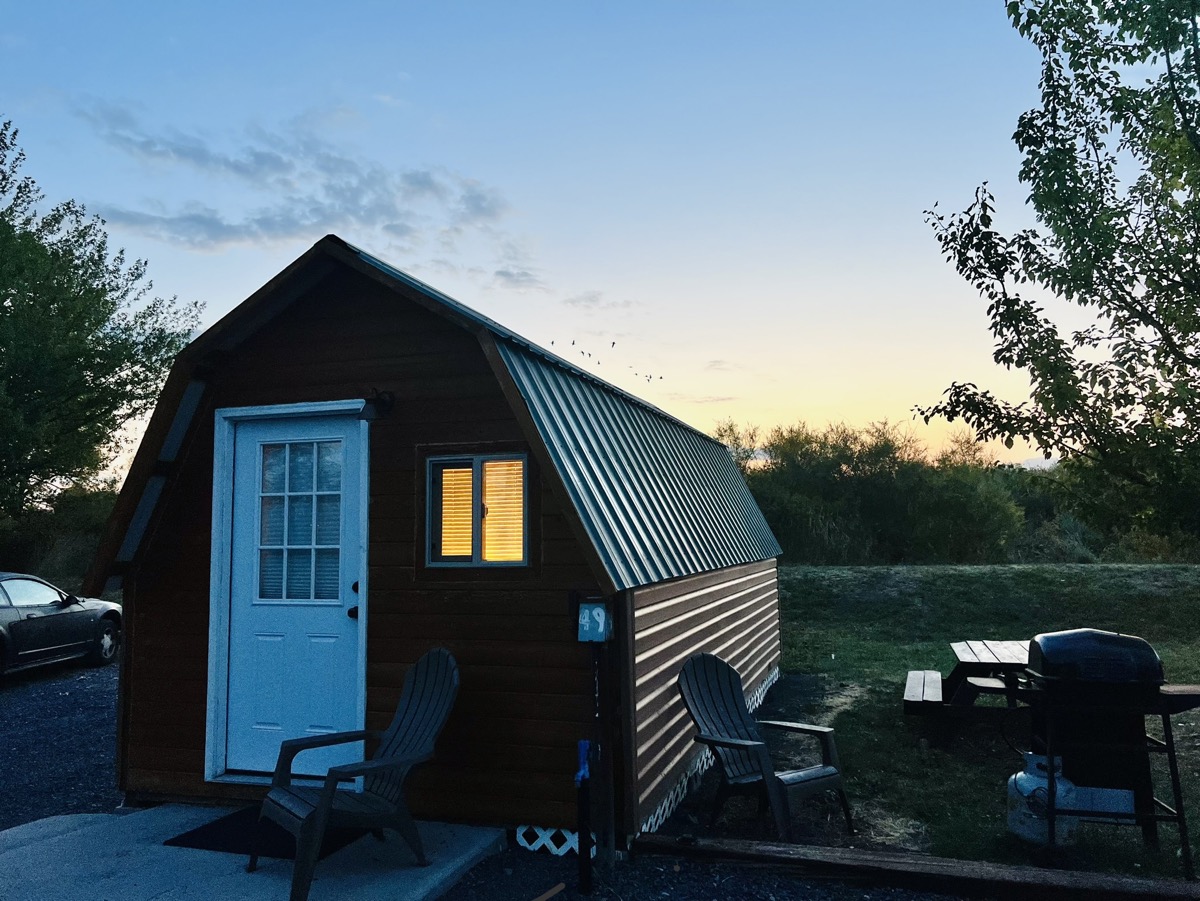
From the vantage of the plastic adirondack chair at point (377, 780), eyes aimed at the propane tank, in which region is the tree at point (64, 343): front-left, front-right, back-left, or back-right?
back-left

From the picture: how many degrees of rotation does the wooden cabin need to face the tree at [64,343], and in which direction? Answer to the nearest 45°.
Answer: approximately 90° to its right

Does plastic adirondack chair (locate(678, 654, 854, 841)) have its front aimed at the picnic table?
no

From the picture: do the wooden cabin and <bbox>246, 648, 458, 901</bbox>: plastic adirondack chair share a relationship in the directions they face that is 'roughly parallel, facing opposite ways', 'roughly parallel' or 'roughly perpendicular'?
roughly parallel

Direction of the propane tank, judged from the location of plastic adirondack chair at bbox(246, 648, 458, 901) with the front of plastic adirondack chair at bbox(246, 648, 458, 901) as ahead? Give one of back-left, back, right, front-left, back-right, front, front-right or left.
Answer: back-left

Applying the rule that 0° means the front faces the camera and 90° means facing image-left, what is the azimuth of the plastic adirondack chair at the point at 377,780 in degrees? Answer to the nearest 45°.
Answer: approximately 45°

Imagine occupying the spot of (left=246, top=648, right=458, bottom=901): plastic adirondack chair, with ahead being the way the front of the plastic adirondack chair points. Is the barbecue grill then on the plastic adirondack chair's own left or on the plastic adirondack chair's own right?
on the plastic adirondack chair's own left

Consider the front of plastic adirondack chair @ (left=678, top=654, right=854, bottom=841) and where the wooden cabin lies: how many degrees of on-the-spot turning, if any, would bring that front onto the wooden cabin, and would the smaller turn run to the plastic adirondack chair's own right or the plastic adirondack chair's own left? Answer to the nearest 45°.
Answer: approximately 135° to the plastic adirondack chair's own right

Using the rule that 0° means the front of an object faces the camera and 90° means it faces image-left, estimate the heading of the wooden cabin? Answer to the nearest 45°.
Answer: approximately 45°

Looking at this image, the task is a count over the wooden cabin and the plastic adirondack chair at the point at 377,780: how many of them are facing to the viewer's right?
0

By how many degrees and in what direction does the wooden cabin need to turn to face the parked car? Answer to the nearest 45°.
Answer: approximately 90° to its right

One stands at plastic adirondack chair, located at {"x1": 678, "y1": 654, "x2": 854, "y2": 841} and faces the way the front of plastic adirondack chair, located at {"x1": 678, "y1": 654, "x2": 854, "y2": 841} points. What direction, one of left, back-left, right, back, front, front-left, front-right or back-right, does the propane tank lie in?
front-left

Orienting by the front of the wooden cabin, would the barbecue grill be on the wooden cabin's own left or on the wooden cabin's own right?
on the wooden cabin's own left

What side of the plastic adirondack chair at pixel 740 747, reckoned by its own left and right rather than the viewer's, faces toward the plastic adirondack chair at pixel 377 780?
right

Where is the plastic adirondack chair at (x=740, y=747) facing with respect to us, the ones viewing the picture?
facing the viewer and to the right of the viewer

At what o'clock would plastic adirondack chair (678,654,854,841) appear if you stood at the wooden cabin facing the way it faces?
The plastic adirondack chair is roughly at 10 o'clock from the wooden cabin.

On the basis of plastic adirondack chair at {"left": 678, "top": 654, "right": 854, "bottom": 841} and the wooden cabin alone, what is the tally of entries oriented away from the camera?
0

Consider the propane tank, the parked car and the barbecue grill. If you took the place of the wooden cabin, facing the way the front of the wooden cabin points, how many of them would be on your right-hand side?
1
